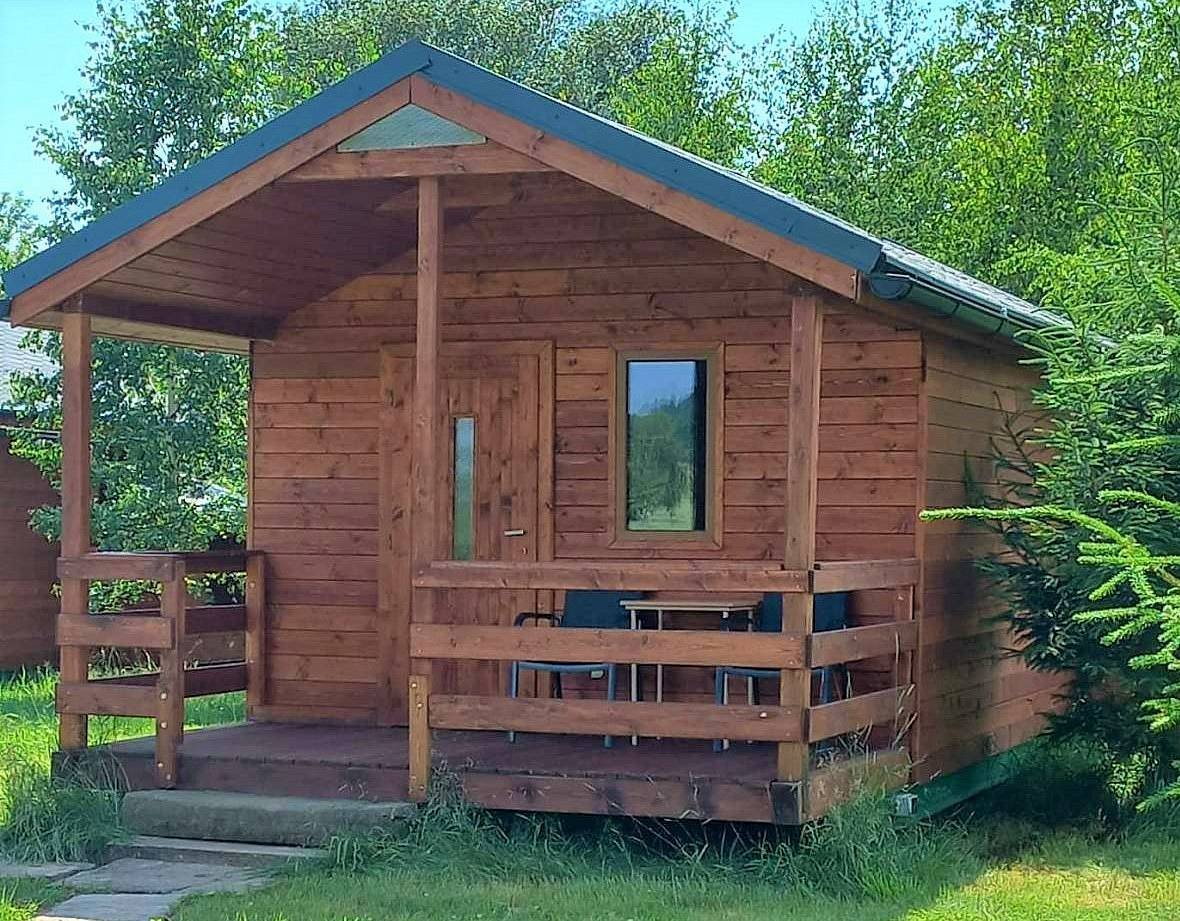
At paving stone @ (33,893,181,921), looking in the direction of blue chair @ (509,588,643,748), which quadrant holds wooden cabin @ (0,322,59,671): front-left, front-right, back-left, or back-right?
front-left

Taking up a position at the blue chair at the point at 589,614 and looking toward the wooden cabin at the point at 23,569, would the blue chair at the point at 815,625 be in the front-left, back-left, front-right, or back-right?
back-right

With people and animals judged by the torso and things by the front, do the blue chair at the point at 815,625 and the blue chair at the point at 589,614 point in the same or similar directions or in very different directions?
same or similar directions

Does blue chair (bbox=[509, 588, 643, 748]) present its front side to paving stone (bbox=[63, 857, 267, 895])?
yes

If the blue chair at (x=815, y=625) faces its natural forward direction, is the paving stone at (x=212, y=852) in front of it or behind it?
in front

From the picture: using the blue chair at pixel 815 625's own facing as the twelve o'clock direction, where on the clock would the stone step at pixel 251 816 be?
The stone step is roughly at 1 o'clock from the blue chair.

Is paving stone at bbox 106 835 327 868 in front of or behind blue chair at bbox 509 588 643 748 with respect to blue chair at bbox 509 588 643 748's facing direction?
in front

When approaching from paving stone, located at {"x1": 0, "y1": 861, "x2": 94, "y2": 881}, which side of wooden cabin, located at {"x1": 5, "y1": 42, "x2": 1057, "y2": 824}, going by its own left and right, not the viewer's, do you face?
front

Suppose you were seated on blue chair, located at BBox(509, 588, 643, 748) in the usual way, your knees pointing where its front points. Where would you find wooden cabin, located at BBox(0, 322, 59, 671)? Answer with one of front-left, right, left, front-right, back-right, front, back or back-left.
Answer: right

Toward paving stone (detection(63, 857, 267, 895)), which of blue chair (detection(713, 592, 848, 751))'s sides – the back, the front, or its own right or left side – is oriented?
front

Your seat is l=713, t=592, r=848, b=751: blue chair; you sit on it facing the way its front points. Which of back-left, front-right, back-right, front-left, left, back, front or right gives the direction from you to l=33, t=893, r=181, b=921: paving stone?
front

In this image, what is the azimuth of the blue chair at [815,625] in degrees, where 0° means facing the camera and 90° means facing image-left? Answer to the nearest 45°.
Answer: approximately 45°

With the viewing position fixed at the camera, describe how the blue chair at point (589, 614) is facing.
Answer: facing the viewer and to the left of the viewer

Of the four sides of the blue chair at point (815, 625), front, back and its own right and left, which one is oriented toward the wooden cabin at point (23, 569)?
right

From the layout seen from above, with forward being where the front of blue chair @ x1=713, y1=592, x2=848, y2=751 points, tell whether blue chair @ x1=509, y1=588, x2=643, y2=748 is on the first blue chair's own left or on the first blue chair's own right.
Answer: on the first blue chair's own right
